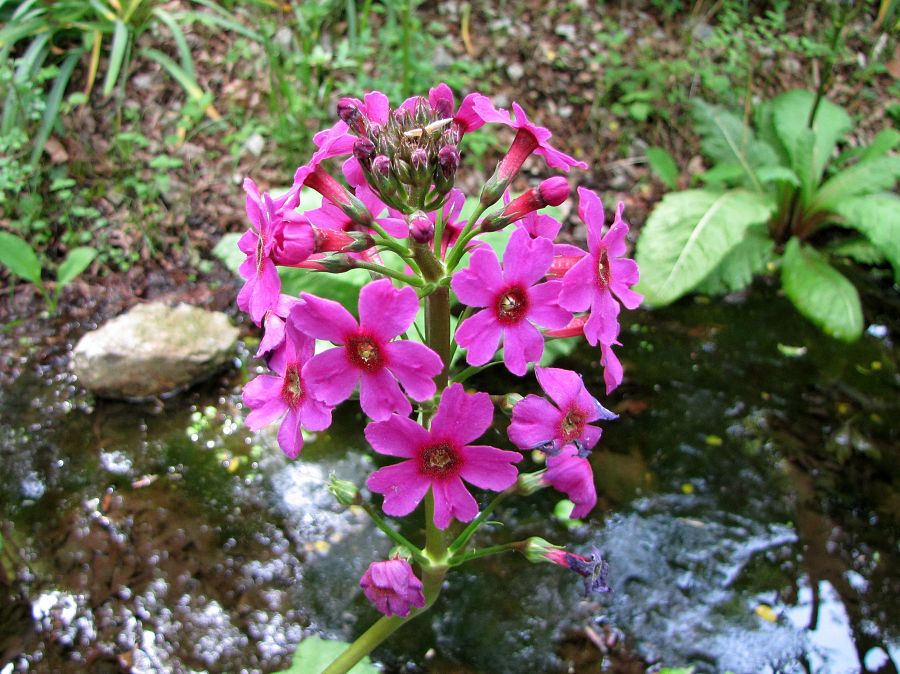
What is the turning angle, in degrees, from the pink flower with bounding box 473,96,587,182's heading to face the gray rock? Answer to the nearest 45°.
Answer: approximately 135° to its left

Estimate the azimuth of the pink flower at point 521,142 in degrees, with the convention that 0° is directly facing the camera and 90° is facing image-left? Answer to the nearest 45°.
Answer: approximately 270°
